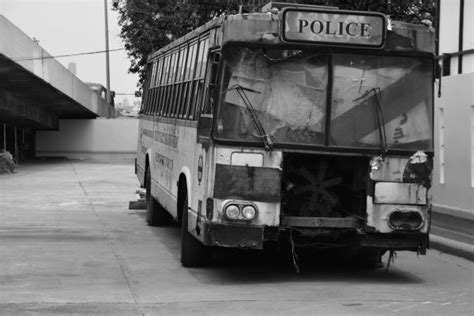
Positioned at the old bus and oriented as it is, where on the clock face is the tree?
The tree is roughly at 7 o'clock from the old bus.

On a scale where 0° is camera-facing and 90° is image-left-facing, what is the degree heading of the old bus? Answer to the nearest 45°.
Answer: approximately 315°

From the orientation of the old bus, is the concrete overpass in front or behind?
behind
